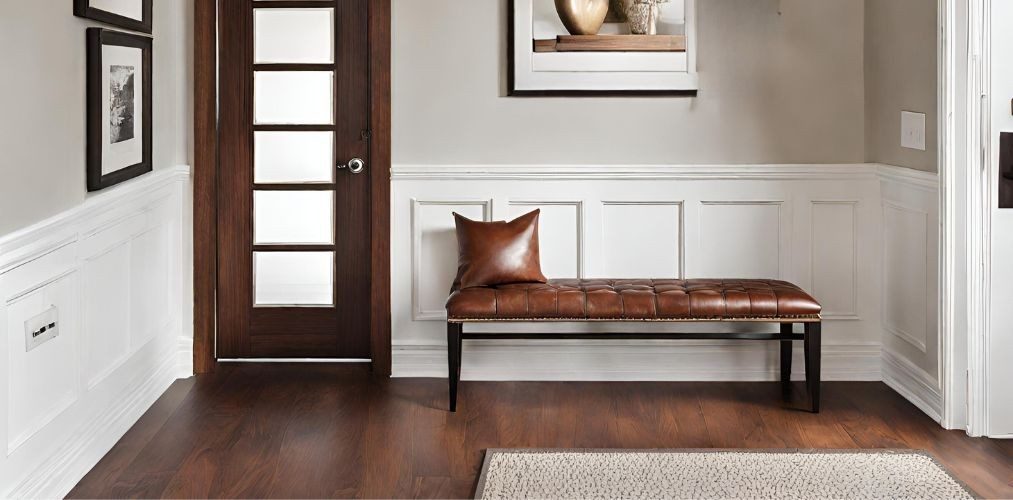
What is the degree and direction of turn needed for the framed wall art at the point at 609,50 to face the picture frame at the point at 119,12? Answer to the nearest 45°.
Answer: approximately 45° to its right

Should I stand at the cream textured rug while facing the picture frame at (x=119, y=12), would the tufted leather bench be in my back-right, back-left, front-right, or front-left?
front-right

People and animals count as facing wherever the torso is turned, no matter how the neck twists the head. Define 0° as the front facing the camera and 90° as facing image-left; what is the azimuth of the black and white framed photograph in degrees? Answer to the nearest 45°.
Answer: approximately 315°

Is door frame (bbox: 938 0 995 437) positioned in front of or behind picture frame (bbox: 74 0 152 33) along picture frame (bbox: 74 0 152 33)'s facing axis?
in front

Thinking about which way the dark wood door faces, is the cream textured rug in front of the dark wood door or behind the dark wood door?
in front

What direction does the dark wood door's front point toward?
toward the camera

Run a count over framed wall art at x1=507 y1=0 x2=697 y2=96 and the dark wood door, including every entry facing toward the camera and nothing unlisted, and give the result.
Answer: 2

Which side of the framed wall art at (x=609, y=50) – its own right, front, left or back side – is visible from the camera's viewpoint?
front
